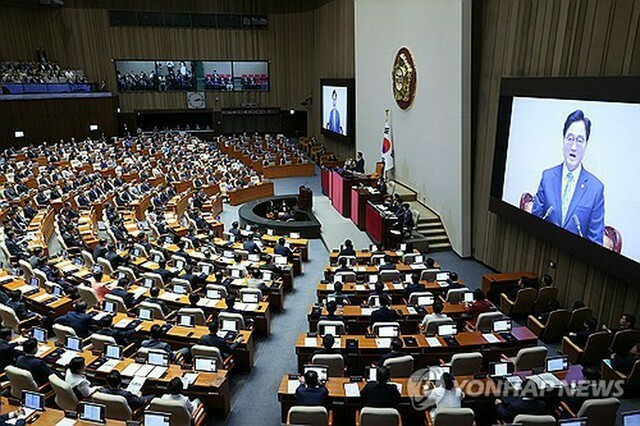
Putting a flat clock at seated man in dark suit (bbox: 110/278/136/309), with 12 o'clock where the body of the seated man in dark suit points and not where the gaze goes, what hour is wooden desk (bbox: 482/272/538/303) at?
The wooden desk is roughly at 2 o'clock from the seated man in dark suit.

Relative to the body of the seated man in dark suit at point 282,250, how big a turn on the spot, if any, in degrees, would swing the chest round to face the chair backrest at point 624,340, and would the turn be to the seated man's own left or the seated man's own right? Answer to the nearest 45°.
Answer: approximately 90° to the seated man's own right

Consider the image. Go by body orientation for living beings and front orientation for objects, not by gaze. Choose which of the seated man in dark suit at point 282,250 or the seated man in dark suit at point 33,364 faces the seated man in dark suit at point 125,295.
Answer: the seated man in dark suit at point 33,364

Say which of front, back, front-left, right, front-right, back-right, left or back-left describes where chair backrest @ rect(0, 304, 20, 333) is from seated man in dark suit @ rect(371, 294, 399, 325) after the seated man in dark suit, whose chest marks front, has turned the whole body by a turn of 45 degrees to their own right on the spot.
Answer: back-left

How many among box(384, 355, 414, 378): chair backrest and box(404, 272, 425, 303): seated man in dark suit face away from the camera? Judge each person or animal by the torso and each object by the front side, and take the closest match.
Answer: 2

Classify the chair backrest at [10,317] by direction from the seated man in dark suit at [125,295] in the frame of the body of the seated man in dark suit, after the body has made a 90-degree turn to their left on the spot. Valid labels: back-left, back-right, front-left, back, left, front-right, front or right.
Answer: front-left

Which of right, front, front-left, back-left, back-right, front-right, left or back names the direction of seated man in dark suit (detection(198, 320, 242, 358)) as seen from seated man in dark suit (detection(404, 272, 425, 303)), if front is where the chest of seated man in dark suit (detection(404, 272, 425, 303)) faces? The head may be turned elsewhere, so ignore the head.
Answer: back-left

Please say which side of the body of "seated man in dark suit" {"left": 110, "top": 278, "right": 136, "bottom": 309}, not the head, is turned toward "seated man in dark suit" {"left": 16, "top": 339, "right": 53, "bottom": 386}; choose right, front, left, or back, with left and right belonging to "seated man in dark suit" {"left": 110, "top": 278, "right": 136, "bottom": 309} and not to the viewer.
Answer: back

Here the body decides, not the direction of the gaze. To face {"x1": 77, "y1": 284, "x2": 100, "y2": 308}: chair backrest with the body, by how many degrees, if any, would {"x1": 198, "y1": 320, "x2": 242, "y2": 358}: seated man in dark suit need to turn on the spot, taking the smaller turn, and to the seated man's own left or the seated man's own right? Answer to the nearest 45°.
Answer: approximately 90° to the seated man's own left

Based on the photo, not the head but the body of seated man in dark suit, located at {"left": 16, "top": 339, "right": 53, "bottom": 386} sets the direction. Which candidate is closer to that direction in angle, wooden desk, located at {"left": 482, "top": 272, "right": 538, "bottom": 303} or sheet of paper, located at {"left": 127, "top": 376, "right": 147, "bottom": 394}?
the wooden desk

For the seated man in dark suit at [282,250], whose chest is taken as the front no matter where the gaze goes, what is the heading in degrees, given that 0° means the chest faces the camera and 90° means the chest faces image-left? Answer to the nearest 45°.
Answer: approximately 225°

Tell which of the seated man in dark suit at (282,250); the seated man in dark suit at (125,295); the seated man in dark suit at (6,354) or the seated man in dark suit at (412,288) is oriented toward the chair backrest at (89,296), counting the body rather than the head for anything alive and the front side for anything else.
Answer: the seated man in dark suit at (6,354)

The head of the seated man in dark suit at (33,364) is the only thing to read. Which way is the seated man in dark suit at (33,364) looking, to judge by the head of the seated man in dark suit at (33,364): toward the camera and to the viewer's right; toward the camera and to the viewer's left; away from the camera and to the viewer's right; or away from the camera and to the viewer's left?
away from the camera and to the viewer's right

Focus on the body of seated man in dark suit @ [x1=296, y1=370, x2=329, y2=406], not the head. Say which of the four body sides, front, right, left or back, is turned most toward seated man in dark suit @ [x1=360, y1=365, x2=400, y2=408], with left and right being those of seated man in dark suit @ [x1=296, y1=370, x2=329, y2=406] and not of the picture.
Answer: right

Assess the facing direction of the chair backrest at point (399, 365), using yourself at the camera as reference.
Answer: facing away from the viewer

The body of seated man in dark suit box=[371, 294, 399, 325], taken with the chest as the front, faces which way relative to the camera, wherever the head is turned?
away from the camera

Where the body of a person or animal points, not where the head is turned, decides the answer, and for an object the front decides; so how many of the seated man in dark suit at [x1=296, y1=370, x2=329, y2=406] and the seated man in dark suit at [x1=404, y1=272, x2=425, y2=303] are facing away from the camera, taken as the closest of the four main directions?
2

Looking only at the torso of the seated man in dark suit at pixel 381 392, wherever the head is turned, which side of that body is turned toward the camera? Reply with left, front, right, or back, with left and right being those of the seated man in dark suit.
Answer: back
